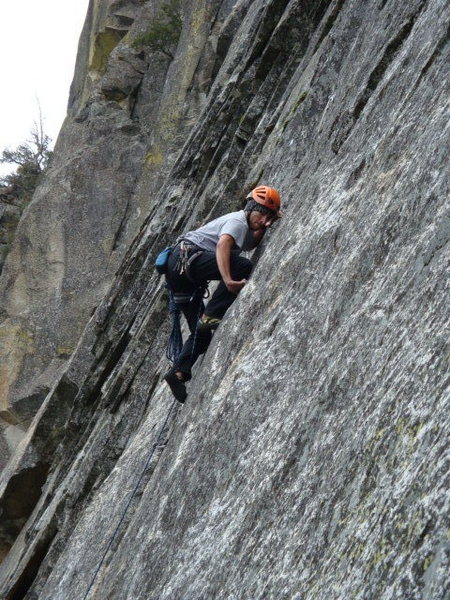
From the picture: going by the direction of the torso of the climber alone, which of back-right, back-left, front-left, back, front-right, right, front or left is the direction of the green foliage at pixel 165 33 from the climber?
left

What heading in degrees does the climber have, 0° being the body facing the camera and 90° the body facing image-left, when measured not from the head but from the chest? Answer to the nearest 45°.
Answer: approximately 270°

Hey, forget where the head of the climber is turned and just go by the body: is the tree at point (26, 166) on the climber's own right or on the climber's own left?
on the climber's own left
